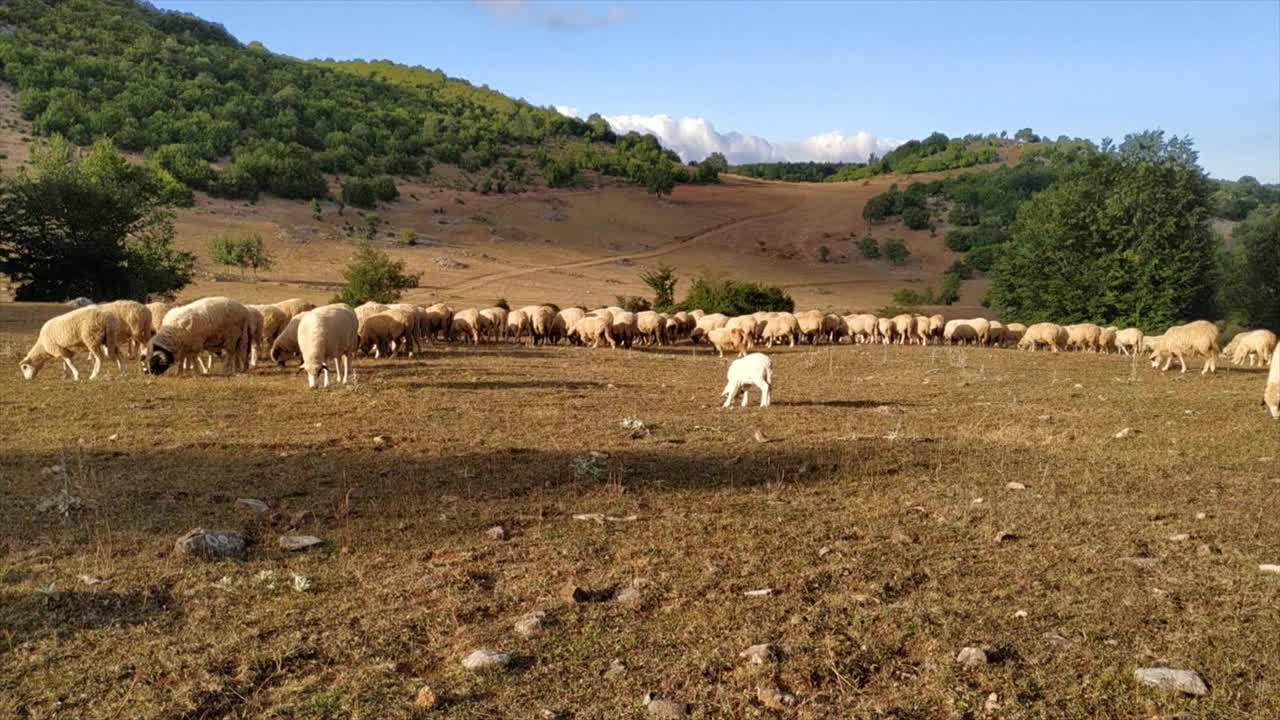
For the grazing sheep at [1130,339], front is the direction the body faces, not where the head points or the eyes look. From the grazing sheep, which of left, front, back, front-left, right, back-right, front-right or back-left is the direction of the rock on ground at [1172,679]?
front-left

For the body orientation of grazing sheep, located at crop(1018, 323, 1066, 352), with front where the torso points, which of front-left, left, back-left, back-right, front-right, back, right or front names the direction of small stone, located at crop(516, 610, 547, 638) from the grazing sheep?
left

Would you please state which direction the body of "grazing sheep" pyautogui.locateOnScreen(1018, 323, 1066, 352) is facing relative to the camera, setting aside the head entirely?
to the viewer's left

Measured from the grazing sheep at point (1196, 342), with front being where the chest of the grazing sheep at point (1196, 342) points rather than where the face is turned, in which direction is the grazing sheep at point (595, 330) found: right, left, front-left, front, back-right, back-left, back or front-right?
front

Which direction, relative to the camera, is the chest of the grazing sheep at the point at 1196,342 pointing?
to the viewer's left

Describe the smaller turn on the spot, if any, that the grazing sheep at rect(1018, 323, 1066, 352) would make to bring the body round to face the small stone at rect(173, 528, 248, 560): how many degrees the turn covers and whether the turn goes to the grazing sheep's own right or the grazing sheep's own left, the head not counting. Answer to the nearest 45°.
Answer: approximately 90° to the grazing sheep's own left

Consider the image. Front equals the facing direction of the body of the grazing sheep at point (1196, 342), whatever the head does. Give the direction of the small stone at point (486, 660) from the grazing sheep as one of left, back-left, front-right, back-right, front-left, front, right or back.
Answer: left

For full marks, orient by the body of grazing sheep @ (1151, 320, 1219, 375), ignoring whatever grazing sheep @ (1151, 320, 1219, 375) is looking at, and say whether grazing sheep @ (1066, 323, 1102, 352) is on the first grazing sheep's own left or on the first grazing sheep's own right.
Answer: on the first grazing sheep's own right

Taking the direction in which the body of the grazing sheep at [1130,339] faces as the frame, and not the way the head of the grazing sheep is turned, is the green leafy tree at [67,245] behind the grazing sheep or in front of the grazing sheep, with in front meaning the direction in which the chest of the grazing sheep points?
in front

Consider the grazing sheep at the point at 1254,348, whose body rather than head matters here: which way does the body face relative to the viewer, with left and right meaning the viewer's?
facing to the left of the viewer

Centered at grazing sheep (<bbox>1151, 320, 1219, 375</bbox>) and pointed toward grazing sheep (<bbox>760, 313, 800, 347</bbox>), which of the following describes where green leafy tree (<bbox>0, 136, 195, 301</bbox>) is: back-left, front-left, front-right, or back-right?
front-left

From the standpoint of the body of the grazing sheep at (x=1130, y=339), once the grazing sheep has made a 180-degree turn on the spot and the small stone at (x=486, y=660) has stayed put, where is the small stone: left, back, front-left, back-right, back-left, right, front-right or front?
back-right

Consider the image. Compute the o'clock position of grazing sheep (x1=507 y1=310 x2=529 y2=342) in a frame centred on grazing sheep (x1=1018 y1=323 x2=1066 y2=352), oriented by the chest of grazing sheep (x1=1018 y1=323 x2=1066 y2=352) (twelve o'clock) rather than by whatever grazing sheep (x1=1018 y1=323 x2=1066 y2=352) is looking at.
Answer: grazing sheep (x1=507 y1=310 x2=529 y2=342) is roughly at 11 o'clock from grazing sheep (x1=1018 y1=323 x2=1066 y2=352).
